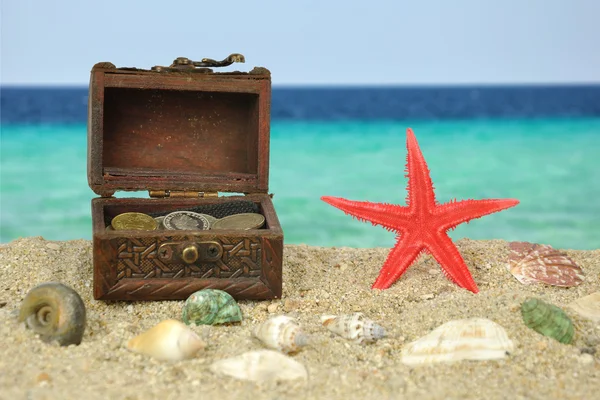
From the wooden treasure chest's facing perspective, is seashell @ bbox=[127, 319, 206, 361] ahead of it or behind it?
ahead

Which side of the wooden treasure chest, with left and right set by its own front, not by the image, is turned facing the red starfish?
left

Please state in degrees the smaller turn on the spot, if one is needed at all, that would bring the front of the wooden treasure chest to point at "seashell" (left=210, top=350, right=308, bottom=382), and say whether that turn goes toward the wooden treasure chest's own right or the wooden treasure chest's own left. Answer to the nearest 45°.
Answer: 0° — it already faces it

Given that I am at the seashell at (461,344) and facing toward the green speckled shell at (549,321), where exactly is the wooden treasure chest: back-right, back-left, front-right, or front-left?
back-left

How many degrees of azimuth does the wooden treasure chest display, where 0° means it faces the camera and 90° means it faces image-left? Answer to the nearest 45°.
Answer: approximately 0°

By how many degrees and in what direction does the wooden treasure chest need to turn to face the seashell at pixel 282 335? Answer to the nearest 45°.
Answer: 0° — it already faces it

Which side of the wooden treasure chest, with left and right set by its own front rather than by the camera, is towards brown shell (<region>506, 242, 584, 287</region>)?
left

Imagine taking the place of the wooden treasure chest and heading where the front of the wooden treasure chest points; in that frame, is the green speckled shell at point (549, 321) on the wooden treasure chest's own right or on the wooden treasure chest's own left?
on the wooden treasure chest's own left

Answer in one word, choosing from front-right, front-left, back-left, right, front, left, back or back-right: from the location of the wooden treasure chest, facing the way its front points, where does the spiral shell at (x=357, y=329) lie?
front-left

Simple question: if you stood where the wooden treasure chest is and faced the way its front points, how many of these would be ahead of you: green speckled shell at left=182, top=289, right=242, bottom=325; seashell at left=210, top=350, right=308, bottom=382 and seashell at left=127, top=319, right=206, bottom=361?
3

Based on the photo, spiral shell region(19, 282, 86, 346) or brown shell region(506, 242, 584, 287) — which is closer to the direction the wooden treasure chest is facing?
the spiral shell

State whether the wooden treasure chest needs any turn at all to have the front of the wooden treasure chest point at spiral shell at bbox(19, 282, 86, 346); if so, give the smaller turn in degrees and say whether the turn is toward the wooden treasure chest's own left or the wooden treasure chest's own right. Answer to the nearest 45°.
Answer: approximately 45° to the wooden treasure chest's own right
